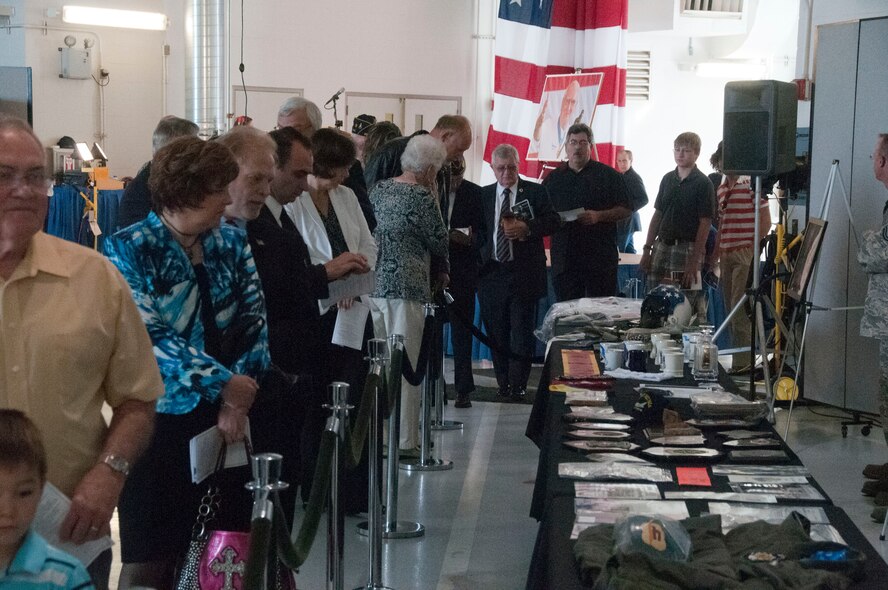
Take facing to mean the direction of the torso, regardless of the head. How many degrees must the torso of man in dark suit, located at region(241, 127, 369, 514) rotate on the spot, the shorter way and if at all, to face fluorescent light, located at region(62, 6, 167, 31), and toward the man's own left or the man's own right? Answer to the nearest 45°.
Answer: approximately 90° to the man's own left

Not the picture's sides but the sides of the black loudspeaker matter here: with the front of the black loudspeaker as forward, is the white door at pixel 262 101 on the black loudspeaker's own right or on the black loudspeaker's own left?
on the black loudspeaker's own right

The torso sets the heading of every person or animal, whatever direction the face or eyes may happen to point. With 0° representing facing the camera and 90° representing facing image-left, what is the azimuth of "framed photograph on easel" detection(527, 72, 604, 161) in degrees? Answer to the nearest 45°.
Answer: approximately 0°

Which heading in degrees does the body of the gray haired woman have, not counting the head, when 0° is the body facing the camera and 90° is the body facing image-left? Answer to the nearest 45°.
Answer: approximately 225°

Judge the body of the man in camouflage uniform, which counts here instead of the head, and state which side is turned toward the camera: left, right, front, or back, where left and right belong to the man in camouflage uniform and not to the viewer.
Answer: left

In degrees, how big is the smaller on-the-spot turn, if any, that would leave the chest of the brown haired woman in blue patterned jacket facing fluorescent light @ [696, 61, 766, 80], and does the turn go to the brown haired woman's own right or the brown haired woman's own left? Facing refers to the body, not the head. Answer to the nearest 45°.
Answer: approximately 90° to the brown haired woman's own left

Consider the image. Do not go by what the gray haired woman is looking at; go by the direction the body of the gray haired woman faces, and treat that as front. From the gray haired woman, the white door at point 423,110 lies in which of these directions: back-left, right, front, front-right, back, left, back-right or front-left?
front-left

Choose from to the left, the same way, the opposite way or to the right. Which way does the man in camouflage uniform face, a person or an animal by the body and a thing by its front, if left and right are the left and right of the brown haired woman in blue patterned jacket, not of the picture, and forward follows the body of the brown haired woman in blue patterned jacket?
the opposite way

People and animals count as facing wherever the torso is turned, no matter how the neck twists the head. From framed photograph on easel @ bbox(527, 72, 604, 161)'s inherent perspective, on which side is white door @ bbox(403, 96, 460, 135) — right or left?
on its right

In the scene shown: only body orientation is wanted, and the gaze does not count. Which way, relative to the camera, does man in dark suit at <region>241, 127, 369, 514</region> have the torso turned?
to the viewer's right

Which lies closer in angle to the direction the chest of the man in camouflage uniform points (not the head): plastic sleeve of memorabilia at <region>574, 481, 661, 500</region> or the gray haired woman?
the gray haired woman

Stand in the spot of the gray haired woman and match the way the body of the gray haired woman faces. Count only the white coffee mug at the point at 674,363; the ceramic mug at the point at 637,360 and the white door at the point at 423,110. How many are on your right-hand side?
2

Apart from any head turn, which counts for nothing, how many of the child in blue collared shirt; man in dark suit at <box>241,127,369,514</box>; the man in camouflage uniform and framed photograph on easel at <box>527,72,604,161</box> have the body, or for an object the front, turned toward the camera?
2

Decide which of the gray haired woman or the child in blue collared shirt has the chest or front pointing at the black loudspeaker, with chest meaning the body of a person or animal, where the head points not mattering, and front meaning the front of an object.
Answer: the gray haired woman
